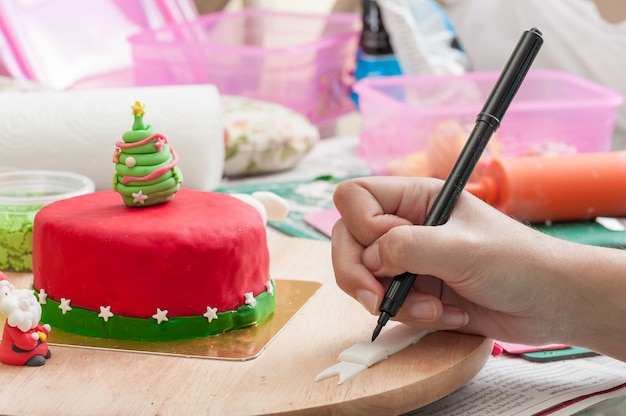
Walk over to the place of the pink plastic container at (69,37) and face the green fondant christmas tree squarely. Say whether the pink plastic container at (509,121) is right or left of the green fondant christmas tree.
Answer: left

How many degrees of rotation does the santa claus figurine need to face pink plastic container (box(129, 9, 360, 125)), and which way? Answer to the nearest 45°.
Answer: approximately 90° to its left

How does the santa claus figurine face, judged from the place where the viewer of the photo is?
facing the viewer and to the right of the viewer

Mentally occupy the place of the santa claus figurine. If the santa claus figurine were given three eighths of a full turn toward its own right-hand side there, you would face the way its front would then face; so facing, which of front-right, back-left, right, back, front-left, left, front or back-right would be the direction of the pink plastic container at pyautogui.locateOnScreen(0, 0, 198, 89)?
right

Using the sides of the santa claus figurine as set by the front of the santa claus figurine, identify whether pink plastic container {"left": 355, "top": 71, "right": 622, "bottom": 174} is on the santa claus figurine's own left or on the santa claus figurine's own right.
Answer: on the santa claus figurine's own left

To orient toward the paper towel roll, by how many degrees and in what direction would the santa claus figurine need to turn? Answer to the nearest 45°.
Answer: approximately 135° to its left

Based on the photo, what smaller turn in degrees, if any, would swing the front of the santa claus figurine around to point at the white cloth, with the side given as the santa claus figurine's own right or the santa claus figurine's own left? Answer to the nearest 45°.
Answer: approximately 90° to the santa claus figurine's own left
